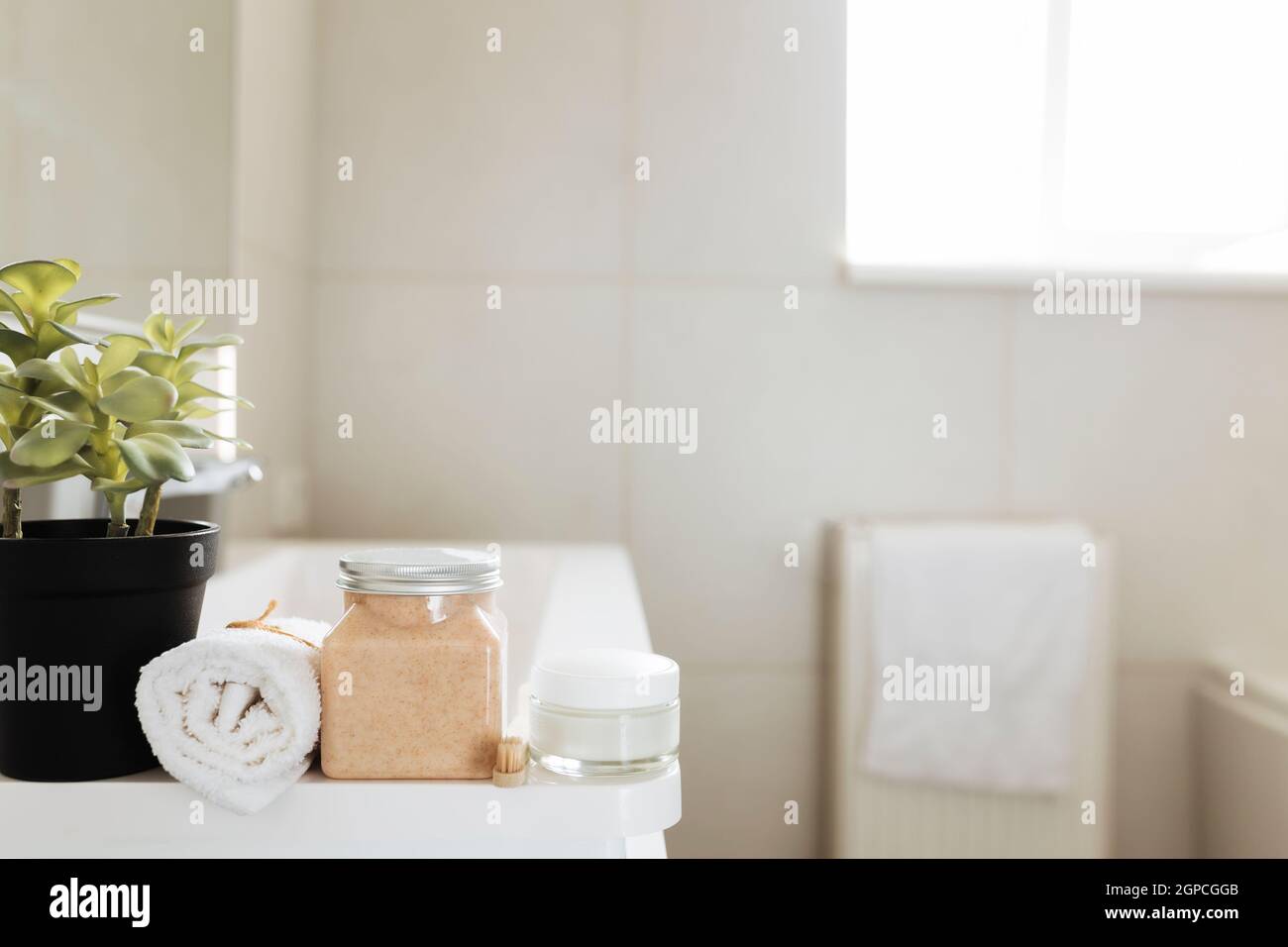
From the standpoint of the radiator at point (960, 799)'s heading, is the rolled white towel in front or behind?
in front

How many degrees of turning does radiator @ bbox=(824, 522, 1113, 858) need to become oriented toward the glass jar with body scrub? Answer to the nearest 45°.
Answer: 0° — it already faces it

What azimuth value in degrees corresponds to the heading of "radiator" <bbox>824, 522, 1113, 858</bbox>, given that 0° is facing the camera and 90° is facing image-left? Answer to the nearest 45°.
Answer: approximately 0°

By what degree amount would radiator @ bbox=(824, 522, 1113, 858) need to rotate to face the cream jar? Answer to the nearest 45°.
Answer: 0° — it already faces it
